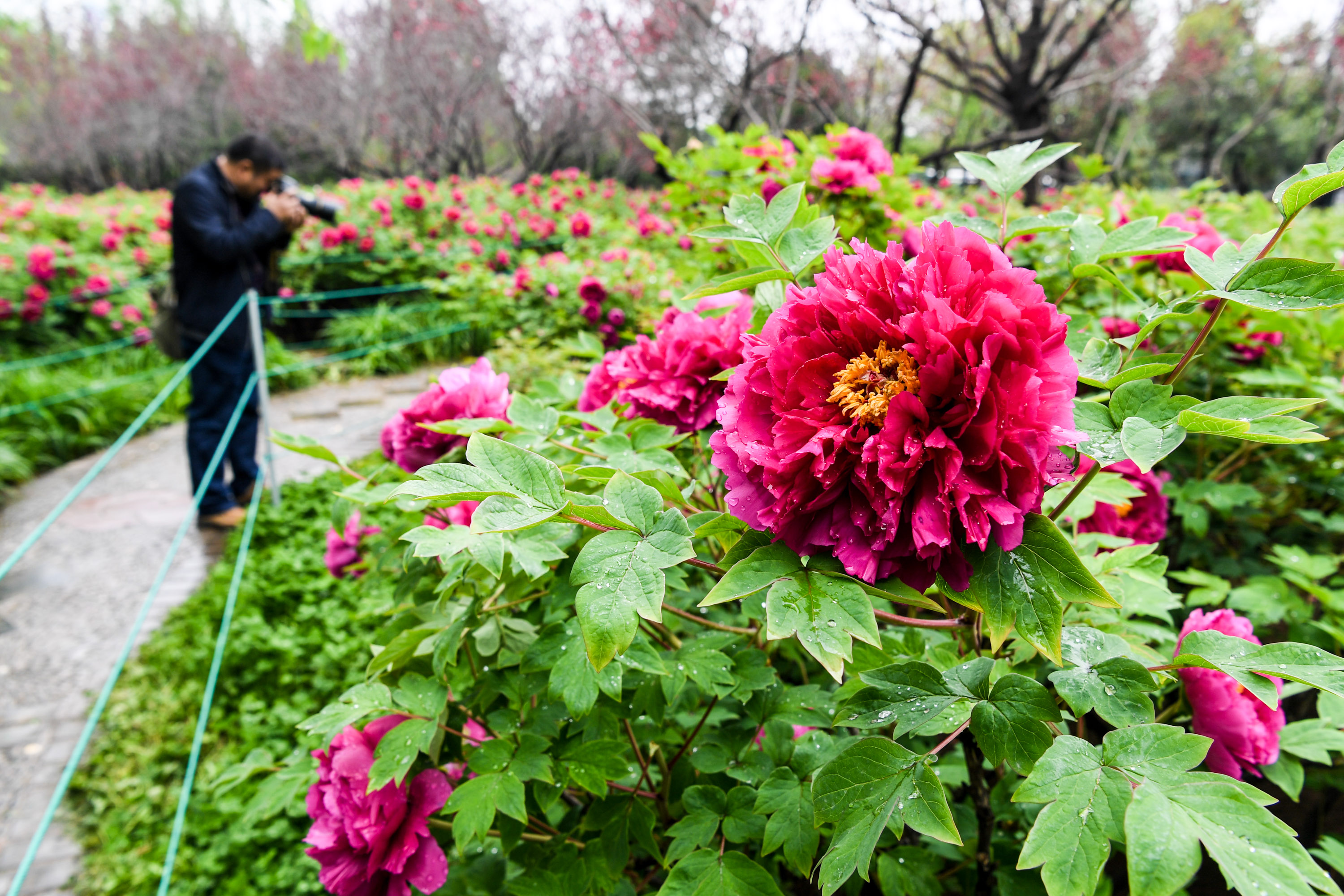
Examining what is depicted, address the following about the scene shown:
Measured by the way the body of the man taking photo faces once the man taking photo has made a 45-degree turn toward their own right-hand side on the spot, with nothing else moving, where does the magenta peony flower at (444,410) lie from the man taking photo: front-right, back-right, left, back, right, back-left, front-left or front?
front-right

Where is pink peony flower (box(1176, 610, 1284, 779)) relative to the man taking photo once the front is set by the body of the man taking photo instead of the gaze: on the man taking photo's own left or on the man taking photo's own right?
on the man taking photo's own right

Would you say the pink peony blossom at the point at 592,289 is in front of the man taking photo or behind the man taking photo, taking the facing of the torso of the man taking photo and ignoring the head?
in front

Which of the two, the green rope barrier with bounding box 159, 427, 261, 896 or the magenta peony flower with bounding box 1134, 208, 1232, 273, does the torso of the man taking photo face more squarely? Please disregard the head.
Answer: the magenta peony flower

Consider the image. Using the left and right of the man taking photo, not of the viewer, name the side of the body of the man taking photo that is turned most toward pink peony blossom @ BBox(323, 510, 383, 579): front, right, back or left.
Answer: right

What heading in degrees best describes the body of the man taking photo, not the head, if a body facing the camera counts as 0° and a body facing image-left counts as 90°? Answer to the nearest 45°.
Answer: approximately 270°

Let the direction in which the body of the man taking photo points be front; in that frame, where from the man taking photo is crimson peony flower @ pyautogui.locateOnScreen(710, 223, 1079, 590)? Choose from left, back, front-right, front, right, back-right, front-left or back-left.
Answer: right

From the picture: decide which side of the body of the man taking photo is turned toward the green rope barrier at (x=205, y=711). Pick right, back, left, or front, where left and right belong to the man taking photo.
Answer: right

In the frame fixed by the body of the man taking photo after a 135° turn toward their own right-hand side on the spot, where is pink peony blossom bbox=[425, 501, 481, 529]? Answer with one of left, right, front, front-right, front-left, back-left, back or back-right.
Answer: front-left

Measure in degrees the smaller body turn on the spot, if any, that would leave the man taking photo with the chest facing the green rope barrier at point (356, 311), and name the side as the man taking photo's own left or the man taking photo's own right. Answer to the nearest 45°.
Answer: approximately 90° to the man taking photo's own left

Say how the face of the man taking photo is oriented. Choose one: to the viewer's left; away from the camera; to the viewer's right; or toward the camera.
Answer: to the viewer's right

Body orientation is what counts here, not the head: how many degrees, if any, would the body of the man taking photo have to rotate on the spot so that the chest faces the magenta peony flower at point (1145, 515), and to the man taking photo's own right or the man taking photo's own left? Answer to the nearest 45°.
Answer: approximately 45° to the man taking photo's own right
